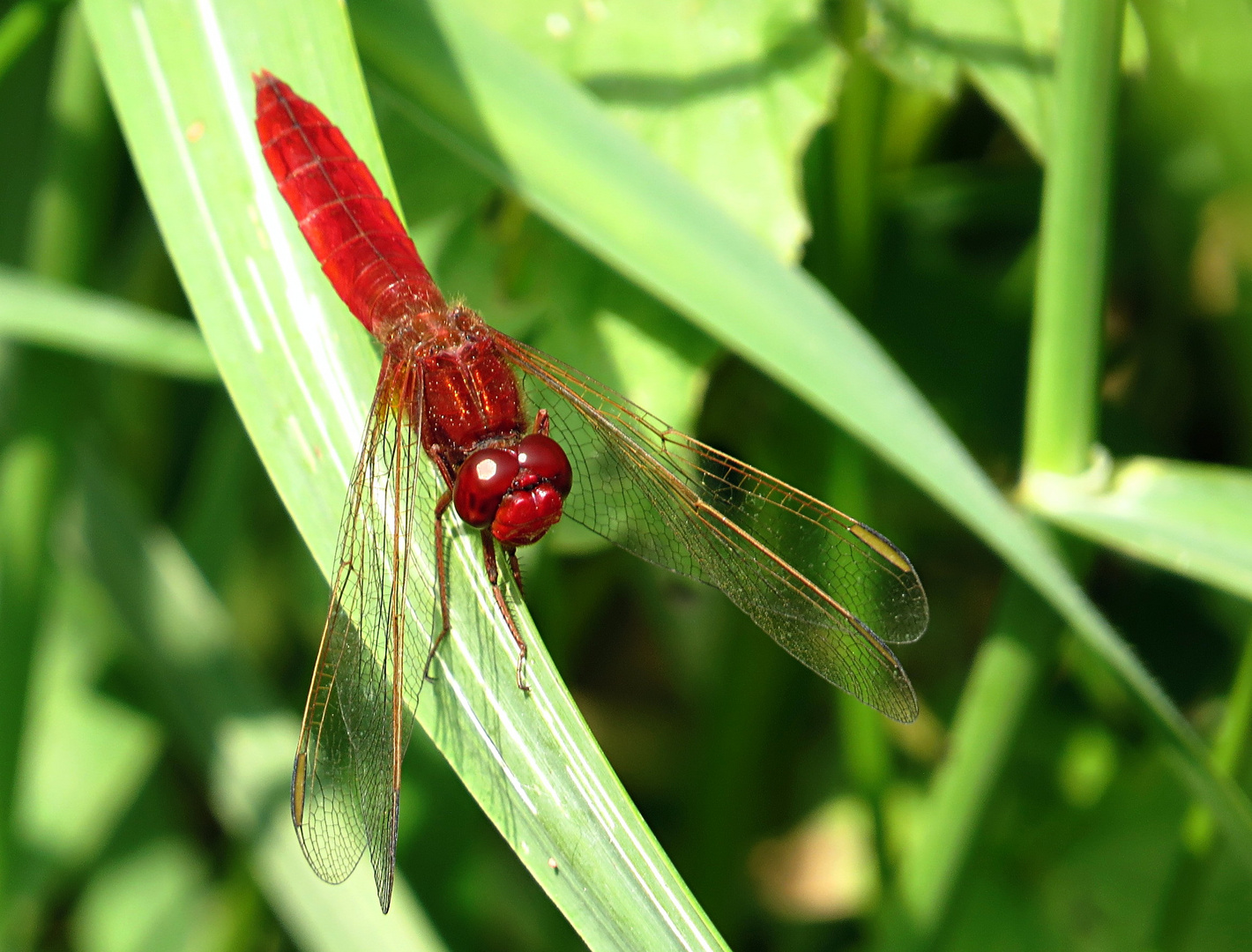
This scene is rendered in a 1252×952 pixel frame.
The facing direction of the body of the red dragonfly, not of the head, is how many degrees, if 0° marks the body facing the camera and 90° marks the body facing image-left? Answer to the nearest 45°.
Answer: approximately 315°

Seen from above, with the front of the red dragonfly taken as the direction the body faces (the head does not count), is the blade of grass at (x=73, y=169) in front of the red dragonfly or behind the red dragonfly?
behind
